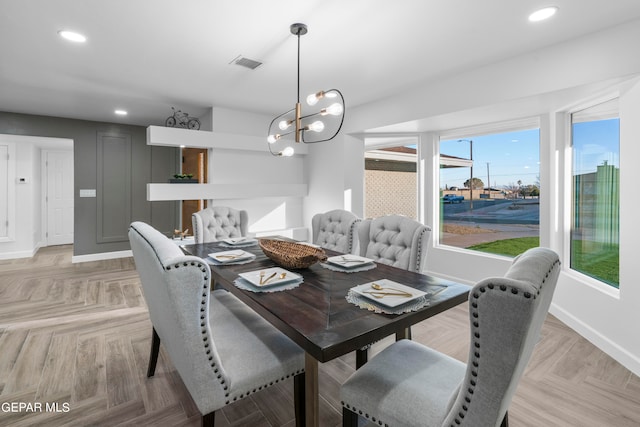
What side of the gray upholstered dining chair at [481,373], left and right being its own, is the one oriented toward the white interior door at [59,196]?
front

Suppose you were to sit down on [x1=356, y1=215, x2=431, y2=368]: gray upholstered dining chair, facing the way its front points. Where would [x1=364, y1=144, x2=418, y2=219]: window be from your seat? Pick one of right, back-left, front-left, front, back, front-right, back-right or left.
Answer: back-right

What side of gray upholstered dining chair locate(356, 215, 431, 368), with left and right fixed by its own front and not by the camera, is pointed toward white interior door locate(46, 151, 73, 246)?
right

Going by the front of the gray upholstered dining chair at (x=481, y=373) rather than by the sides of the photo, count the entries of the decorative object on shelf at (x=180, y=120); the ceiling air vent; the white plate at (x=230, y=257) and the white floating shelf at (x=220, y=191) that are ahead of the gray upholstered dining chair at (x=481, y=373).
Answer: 4

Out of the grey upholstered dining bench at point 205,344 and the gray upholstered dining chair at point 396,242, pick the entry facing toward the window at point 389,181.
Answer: the grey upholstered dining bench at point 205,344

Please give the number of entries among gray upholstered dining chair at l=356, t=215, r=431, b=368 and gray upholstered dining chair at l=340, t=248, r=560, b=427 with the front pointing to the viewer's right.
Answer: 0

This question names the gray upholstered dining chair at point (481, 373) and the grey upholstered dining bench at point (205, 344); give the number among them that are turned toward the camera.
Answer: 0

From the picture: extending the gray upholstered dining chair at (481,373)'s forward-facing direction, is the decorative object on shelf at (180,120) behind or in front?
in front

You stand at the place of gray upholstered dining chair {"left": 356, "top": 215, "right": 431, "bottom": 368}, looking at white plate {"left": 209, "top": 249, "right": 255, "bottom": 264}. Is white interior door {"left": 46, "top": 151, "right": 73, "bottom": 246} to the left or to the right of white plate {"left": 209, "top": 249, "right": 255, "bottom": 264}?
right

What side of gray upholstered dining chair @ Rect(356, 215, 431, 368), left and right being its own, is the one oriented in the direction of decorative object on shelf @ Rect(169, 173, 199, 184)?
right

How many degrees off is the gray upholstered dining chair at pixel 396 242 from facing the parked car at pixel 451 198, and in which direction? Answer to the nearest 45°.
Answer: approximately 135° to its right

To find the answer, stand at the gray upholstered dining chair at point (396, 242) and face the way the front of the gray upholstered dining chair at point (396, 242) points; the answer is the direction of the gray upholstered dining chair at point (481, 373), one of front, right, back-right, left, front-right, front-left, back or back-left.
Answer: front-left

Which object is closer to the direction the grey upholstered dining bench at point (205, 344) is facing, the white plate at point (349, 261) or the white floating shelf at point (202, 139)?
the white plate

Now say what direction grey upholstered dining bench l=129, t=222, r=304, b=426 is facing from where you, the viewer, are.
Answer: facing away from the viewer and to the right of the viewer

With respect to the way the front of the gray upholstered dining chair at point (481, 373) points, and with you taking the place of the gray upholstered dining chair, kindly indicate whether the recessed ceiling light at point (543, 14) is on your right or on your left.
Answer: on your right

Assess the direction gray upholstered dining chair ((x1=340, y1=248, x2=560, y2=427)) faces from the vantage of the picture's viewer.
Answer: facing away from the viewer and to the left of the viewer

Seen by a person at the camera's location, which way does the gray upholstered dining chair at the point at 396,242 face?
facing the viewer and to the left of the viewer

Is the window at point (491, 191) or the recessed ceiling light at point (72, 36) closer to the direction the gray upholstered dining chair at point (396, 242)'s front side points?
the recessed ceiling light

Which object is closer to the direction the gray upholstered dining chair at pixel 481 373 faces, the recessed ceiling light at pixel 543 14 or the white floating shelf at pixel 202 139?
the white floating shelf

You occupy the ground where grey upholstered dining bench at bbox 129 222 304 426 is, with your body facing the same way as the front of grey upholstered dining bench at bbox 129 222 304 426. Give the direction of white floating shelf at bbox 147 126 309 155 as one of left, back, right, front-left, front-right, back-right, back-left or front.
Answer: front-left

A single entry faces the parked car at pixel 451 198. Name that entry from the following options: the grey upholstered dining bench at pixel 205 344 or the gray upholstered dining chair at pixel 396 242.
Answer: the grey upholstered dining bench at pixel 205 344
